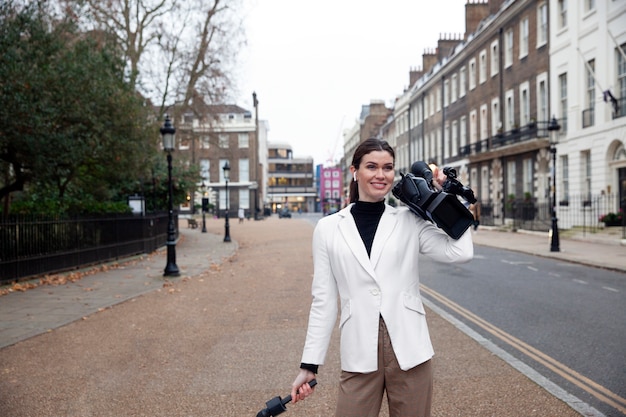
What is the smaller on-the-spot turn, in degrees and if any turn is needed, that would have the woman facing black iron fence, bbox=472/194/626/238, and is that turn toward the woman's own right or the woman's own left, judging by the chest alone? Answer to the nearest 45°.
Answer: approximately 180°

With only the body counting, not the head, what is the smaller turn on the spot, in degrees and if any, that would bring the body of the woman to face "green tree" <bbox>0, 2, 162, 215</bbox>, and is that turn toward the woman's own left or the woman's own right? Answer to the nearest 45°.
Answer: approximately 135° to the woman's own right

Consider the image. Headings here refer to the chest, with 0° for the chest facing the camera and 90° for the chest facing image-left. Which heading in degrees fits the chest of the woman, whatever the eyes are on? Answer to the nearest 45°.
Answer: approximately 0°

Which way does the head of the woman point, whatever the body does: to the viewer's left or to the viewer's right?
to the viewer's right

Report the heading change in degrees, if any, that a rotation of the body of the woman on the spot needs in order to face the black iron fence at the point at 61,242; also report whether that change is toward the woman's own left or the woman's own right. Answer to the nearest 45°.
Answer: approximately 135° to the woman's own right
